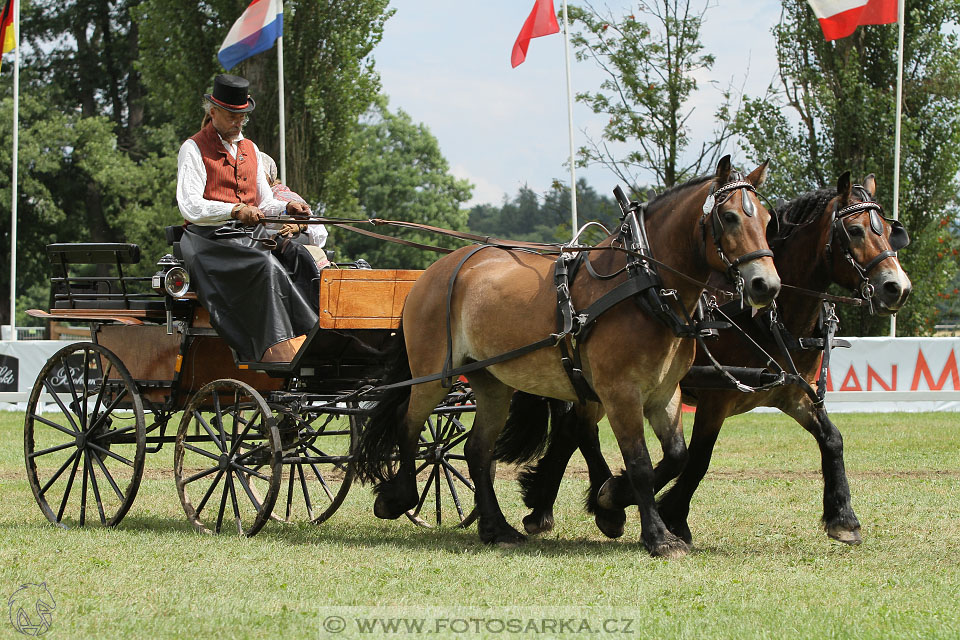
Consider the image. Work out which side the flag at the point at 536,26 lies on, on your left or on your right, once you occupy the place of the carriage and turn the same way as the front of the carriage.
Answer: on your left

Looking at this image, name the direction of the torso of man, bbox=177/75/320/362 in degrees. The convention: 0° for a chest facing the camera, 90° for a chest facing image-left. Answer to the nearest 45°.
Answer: approximately 315°

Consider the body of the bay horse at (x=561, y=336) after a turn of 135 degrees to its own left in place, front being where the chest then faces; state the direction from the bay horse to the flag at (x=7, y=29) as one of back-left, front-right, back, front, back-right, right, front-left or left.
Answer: front-left

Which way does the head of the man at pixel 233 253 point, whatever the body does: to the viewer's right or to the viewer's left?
to the viewer's right

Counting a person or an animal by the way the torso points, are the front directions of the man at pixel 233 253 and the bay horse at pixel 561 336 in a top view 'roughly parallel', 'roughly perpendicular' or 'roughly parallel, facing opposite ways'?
roughly parallel

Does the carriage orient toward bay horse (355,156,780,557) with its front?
yes

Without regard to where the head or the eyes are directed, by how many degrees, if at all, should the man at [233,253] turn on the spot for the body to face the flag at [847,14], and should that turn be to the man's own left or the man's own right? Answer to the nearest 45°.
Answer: approximately 90° to the man's own left

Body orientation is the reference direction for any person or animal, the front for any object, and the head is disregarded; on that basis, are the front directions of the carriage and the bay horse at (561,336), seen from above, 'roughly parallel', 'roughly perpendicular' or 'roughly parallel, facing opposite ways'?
roughly parallel

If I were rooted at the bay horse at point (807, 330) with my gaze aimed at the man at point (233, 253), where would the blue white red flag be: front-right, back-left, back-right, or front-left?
front-right

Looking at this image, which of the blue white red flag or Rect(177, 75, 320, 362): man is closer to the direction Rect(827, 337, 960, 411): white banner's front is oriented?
the man

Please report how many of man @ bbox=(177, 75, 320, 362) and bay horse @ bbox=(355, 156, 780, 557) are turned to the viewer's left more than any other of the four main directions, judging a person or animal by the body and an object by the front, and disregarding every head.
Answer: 0

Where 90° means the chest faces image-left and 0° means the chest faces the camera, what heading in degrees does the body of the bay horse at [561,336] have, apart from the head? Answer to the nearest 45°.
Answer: approximately 315°

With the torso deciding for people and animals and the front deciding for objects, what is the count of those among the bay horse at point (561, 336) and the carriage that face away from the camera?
0

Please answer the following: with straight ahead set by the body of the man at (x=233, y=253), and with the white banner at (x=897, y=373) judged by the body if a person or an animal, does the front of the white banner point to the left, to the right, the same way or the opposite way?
to the right

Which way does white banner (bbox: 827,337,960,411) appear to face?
toward the camera
